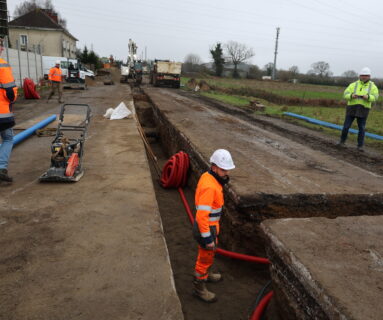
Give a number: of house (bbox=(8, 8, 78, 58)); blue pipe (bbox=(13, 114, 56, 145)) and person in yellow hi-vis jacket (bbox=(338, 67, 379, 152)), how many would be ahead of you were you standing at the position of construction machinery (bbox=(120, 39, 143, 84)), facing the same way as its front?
2

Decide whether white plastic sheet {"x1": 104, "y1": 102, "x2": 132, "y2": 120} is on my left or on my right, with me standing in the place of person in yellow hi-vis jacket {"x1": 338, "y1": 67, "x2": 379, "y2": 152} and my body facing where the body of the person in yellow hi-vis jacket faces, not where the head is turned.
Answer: on my right

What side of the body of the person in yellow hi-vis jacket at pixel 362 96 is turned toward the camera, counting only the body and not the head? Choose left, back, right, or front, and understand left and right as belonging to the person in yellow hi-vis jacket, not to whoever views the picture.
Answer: front

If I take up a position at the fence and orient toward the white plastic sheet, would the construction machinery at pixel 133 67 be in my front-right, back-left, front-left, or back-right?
back-left

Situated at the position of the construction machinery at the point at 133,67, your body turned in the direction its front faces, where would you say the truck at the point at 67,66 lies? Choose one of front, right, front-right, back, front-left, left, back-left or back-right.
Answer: right

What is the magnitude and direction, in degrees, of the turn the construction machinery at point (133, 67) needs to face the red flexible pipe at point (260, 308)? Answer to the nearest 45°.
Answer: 0° — it already faces it

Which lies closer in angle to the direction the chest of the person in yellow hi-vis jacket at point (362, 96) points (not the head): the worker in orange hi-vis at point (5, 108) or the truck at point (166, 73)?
the worker in orange hi-vis

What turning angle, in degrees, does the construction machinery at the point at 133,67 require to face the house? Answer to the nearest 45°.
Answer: approximately 135° to its right

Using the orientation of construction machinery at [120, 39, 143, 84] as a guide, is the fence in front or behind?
in front

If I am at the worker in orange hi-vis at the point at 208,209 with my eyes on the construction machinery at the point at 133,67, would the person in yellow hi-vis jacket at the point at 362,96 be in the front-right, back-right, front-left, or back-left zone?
front-right

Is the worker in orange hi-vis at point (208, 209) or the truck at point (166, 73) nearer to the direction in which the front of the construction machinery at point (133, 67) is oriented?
the worker in orange hi-vis

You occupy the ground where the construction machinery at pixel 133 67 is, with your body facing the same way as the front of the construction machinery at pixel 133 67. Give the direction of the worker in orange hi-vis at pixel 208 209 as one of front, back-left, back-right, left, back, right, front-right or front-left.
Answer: front

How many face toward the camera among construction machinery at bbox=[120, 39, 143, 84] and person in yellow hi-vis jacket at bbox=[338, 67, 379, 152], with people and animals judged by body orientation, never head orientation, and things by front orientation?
2

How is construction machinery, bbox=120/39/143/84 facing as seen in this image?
toward the camera

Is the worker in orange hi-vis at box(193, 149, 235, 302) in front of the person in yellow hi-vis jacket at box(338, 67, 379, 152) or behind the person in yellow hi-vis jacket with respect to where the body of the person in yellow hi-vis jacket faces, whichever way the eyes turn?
in front

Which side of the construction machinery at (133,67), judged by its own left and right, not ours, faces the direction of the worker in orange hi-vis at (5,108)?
front

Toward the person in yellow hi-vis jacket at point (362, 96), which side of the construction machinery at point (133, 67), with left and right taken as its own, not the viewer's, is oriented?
front

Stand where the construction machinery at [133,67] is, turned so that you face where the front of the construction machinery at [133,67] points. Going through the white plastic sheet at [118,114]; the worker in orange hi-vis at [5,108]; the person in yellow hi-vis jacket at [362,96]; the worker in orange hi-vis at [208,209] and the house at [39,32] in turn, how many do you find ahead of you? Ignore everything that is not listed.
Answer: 4
